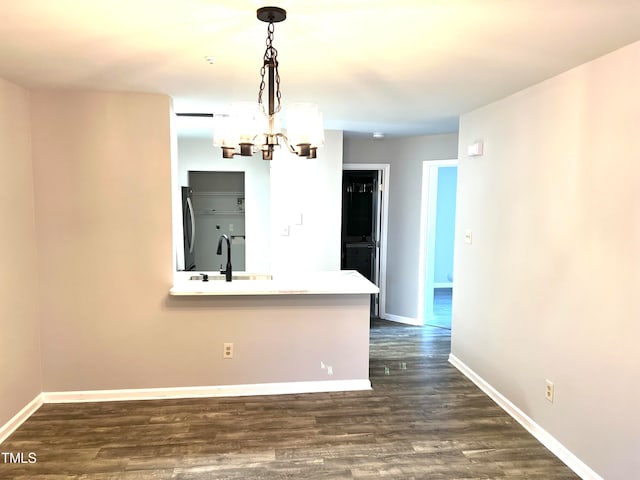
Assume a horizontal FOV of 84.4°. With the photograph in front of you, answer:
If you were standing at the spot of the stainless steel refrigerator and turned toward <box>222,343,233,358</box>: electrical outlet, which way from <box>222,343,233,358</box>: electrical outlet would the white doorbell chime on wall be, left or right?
left

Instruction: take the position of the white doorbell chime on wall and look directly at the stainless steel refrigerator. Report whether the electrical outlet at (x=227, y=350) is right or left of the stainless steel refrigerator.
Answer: left

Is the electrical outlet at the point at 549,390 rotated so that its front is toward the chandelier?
yes

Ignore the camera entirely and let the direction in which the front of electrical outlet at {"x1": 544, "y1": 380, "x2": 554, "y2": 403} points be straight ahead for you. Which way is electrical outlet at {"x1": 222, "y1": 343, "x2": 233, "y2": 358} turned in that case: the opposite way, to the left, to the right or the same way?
to the left

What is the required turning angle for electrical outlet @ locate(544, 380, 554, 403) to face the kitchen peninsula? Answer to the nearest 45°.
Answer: approximately 45° to its right

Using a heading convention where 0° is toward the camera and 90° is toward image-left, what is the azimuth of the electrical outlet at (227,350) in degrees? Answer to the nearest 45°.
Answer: approximately 0°

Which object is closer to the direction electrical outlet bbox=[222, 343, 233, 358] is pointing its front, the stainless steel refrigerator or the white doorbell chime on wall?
the white doorbell chime on wall

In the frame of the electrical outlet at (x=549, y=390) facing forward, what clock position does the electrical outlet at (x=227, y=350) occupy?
the electrical outlet at (x=227, y=350) is roughly at 1 o'clock from the electrical outlet at (x=549, y=390).
